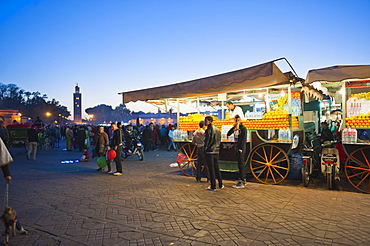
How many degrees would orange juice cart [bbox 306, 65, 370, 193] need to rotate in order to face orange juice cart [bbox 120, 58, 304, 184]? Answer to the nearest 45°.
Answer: approximately 90° to its right

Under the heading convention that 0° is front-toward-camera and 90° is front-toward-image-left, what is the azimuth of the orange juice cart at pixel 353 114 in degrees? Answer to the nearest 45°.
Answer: approximately 0°
